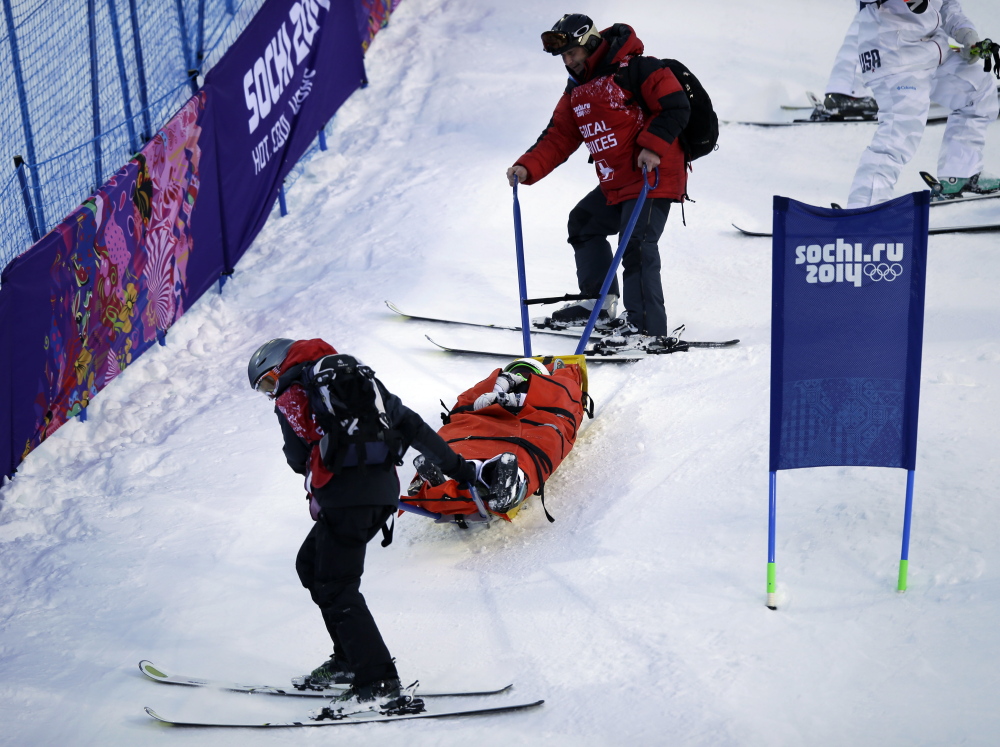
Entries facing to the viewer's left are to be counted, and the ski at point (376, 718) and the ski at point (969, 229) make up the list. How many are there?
2

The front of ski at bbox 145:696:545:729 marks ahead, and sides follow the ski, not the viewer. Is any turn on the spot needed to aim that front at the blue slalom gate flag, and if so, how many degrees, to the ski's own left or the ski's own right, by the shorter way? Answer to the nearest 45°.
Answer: approximately 180°

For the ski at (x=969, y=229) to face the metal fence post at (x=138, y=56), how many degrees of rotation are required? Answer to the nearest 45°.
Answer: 0° — it already faces it

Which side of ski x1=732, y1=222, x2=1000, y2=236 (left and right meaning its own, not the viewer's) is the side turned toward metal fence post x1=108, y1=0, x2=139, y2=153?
front

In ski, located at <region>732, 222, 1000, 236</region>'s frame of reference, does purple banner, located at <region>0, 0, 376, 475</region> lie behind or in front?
in front

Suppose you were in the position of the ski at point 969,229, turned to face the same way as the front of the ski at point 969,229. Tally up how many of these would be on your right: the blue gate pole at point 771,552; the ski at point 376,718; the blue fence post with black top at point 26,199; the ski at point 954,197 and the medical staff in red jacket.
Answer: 1

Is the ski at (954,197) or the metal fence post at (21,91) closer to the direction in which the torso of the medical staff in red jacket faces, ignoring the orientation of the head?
the metal fence post

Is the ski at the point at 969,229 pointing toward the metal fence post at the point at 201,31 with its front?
yes

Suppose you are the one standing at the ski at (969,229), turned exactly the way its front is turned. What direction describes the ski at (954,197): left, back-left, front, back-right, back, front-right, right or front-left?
right

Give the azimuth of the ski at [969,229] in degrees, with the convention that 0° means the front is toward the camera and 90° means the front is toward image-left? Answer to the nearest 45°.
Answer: approximately 90°

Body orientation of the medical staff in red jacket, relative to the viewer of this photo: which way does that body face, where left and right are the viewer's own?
facing the viewer and to the left of the viewer

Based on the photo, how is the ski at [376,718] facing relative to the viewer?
to the viewer's left
